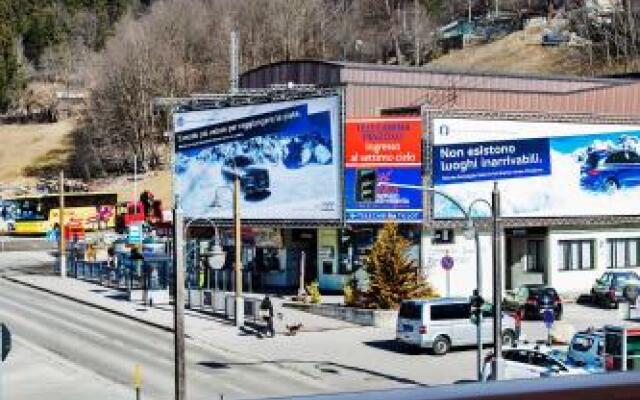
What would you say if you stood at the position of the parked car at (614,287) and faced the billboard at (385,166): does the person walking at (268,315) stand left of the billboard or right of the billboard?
left

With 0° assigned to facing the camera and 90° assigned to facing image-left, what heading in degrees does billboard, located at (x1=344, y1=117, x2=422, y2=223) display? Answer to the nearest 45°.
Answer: approximately 0°

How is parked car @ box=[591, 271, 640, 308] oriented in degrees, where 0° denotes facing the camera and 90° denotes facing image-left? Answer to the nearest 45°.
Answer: approximately 45°

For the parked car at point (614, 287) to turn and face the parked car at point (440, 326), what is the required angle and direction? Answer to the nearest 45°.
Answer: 0° — it already faces it

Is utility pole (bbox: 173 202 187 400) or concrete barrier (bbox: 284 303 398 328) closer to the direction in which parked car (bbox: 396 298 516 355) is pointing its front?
the concrete barrier

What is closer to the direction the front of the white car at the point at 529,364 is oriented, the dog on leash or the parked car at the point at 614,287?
the parked car

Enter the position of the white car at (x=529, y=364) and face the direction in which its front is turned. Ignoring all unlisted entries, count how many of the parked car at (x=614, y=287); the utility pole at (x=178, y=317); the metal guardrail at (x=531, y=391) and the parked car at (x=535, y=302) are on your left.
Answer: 2

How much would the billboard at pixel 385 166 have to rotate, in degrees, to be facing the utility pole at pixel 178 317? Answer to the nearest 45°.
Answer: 0° — it already faces it

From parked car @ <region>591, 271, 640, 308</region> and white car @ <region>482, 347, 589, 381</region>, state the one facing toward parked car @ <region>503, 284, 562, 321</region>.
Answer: parked car @ <region>591, 271, 640, 308</region>
